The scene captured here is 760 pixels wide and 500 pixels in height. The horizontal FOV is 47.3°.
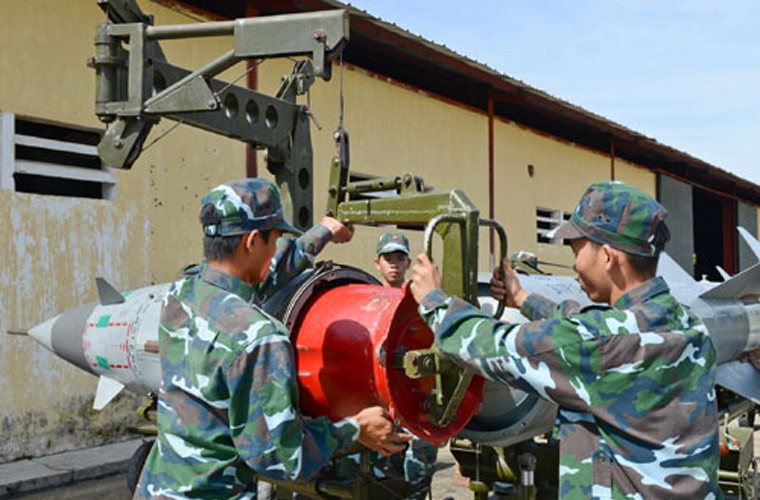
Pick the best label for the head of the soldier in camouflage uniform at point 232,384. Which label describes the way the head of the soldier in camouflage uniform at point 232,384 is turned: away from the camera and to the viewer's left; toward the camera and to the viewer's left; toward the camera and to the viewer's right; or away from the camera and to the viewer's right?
away from the camera and to the viewer's right

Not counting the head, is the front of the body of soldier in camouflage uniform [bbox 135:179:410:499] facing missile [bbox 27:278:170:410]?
no

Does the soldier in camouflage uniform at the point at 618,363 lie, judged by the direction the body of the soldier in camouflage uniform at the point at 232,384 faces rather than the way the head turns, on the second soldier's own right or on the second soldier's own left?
on the second soldier's own right

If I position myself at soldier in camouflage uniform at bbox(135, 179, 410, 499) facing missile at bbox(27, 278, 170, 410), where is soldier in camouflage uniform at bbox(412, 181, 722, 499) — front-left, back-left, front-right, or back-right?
back-right

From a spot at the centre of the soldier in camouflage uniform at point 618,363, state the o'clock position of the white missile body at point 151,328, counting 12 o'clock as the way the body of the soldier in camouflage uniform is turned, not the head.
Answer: The white missile body is roughly at 12 o'clock from the soldier in camouflage uniform.

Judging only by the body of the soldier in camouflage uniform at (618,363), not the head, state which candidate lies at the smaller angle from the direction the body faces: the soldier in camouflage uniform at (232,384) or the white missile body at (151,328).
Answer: the white missile body

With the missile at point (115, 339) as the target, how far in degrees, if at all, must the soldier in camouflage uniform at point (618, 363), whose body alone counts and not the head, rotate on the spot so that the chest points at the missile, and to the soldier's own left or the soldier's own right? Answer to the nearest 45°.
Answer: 0° — they already face it

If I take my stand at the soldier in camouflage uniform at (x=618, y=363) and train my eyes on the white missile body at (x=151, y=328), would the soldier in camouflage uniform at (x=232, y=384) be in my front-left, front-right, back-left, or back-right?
front-left

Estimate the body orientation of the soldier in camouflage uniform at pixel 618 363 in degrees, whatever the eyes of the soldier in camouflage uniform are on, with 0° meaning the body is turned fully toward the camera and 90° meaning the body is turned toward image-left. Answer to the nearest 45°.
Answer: approximately 135°

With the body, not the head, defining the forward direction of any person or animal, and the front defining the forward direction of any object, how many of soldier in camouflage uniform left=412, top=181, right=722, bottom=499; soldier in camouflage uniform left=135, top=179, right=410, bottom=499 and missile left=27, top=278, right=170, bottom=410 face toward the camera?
0

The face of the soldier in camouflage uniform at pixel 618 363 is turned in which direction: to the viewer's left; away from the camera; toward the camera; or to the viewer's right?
to the viewer's left

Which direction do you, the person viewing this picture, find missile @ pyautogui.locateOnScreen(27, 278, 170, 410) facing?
facing away from the viewer and to the left of the viewer

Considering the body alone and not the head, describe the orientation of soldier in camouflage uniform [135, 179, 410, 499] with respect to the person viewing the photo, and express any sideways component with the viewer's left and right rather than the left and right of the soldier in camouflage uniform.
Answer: facing away from the viewer and to the right of the viewer

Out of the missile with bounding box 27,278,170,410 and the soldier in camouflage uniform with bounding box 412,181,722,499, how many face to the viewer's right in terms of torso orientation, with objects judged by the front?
0
